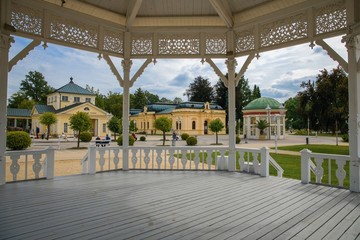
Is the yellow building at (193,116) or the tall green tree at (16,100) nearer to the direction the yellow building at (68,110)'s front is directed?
the yellow building

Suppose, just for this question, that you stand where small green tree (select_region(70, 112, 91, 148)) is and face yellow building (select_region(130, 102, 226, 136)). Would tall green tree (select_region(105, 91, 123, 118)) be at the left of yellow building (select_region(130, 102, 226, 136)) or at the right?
left

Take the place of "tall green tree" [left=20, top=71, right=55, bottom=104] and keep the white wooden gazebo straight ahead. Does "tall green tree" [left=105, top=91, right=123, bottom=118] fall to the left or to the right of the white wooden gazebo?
left

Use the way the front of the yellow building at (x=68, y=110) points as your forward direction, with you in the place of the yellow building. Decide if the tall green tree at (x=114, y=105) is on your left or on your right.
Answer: on your left

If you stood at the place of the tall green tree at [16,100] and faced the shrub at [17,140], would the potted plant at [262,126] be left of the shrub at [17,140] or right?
left
